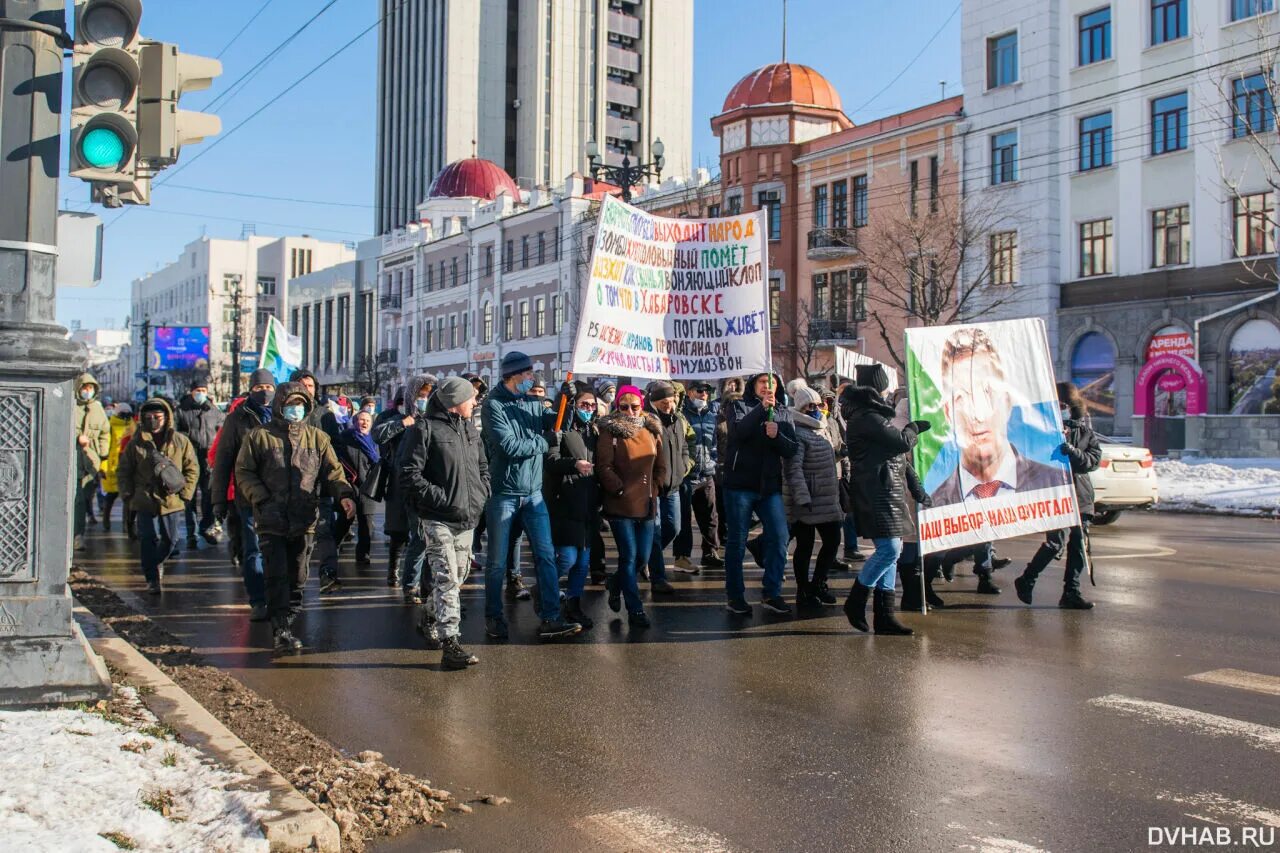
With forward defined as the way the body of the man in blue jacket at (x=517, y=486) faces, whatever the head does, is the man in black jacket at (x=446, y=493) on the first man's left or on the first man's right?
on the first man's right

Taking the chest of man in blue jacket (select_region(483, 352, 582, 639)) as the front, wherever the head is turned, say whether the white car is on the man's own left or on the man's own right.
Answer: on the man's own left

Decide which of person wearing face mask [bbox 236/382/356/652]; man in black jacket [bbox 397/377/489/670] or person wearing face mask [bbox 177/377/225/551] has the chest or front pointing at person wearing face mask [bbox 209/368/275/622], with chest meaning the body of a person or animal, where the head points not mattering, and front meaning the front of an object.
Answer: person wearing face mask [bbox 177/377/225/551]

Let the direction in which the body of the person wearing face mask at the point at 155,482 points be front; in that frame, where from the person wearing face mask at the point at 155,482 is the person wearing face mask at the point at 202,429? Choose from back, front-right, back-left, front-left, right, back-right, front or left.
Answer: back

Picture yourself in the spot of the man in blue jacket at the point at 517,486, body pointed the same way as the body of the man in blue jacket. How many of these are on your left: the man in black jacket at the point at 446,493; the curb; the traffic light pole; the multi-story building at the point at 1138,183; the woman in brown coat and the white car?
3

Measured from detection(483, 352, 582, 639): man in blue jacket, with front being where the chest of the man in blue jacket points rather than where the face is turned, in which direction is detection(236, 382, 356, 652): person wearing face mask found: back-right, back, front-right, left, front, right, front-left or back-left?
back-right

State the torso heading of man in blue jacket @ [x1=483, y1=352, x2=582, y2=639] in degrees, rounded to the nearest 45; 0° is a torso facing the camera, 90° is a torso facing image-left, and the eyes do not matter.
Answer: approximately 315°

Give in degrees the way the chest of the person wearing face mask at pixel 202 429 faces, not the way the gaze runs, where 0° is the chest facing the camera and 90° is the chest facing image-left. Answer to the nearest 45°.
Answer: approximately 0°

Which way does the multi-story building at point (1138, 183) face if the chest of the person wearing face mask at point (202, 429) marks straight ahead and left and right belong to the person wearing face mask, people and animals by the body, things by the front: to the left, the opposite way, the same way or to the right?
to the right

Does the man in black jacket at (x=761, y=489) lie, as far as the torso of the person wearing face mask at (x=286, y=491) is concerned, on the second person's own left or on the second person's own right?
on the second person's own left

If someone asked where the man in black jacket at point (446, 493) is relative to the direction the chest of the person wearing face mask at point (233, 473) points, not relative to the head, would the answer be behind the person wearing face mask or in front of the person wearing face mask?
in front

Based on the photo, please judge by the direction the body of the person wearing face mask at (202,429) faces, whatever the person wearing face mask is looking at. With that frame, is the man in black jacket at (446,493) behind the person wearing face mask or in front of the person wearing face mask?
in front
